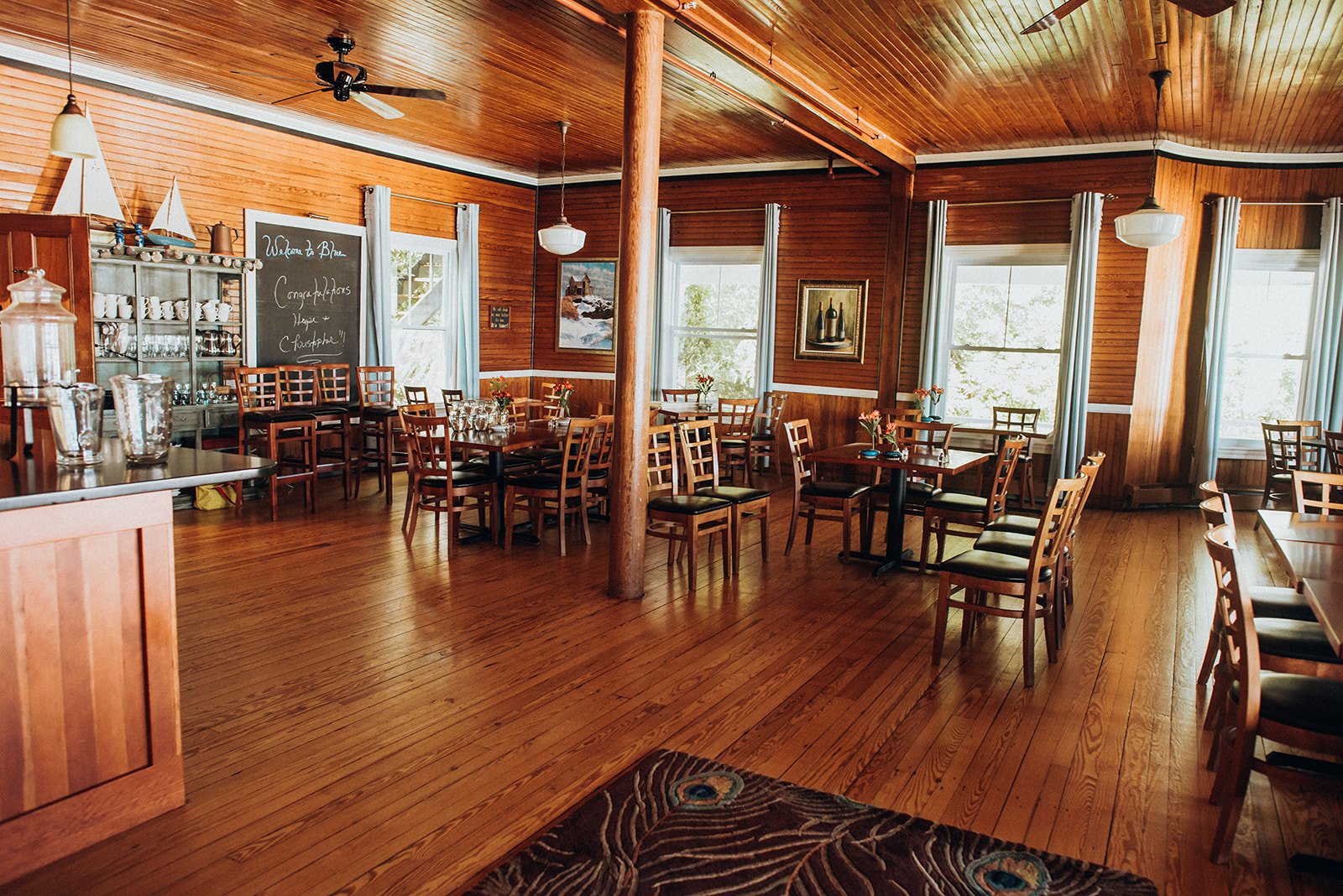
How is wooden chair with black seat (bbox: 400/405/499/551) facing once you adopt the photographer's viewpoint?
facing away from the viewer and to the right of the viewer

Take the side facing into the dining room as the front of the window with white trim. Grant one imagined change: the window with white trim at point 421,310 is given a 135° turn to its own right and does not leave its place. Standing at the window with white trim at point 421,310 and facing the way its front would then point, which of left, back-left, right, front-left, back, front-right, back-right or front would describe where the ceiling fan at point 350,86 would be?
left

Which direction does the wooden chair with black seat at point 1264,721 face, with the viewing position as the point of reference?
facing to the right of the viewer

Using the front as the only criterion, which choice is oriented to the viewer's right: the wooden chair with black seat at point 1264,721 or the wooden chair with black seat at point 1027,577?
the wooden chair with black seat at point 1264,721

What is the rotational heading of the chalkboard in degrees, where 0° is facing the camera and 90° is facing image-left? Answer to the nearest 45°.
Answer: approximately 315°

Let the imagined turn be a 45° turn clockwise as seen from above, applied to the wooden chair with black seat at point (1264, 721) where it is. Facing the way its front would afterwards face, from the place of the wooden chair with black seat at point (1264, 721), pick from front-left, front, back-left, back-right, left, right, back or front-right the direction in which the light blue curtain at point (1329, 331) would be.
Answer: back-left

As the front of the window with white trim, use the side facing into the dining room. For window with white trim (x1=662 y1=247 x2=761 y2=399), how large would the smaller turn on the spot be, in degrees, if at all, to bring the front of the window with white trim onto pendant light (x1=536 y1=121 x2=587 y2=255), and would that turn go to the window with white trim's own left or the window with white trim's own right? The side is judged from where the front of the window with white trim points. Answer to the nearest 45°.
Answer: approximately 45° to the window with white trim's own right

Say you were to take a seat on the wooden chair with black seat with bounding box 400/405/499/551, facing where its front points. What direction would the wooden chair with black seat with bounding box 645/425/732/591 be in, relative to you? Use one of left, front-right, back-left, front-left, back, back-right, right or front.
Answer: right

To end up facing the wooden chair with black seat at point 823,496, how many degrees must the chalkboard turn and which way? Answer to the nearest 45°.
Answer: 0° — it already faces it

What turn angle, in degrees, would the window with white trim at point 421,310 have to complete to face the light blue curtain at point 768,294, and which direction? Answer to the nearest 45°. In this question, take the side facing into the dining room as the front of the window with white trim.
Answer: approximately 45° to its left
